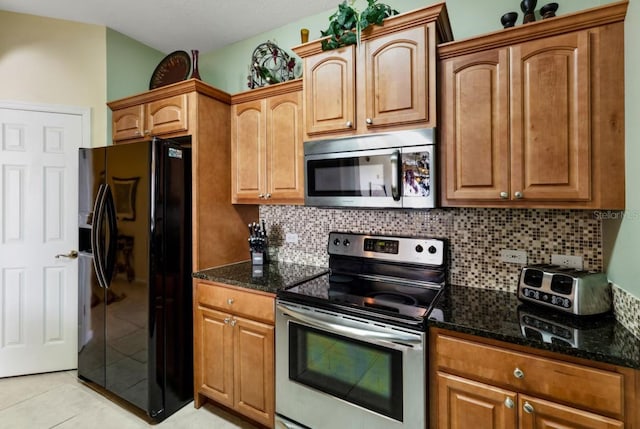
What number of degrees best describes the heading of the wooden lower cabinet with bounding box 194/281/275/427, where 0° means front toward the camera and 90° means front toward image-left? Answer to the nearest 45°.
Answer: approximately 45°

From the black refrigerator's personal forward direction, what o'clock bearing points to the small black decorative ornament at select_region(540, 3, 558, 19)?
The small black decorative ornament is roughly at 9 o'clock from the black refrigerator.

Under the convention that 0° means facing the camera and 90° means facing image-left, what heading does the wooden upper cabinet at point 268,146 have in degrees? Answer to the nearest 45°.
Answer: approximately 45°

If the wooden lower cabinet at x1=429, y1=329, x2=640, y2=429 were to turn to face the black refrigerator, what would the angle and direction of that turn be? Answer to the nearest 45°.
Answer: approximately 45° to its right

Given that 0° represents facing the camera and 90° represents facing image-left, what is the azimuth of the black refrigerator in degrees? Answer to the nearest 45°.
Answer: approximately 45°

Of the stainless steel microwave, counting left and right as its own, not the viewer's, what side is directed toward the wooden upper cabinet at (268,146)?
right

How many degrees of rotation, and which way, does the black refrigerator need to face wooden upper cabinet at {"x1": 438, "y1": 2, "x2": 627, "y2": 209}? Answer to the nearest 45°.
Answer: approximately 90° to its left

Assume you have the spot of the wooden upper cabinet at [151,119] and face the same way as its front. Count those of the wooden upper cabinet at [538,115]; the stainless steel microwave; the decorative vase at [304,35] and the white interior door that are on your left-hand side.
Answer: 3
